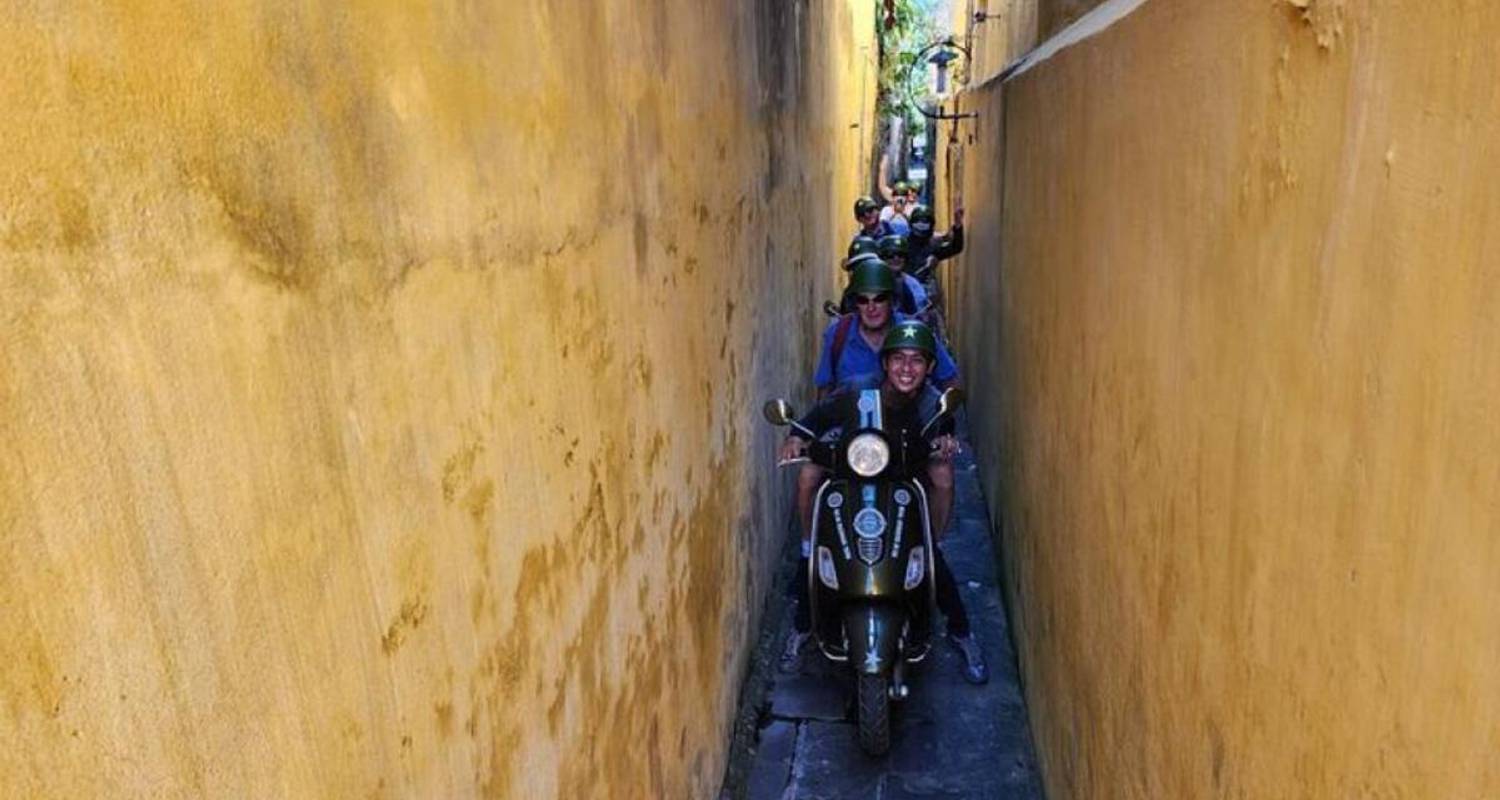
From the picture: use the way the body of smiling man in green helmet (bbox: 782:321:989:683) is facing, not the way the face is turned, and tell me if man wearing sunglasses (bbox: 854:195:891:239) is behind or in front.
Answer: behind

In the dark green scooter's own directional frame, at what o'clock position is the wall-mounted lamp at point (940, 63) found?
The wall-mounted lamp is roughly at 6 o'clock from the dark green scooter.

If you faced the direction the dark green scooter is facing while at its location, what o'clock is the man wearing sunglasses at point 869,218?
The man wearing sunglasses is roughly at 6 o'clock from the dark green scooter.

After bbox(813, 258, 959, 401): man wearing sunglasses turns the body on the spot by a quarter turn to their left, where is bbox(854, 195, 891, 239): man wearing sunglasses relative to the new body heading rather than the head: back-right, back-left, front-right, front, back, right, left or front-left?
left

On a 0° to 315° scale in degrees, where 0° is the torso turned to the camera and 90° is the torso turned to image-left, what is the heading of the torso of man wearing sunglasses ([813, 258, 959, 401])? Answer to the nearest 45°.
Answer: approximately 0°

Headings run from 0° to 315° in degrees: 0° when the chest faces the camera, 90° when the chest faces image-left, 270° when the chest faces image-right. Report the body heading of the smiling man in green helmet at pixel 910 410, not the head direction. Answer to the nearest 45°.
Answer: approximately 0°

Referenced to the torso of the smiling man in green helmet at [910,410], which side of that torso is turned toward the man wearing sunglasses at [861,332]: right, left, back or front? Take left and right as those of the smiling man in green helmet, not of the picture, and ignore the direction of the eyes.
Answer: back

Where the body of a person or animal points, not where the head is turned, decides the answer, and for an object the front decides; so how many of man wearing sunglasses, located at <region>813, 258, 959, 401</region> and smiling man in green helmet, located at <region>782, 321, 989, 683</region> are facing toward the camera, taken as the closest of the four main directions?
2

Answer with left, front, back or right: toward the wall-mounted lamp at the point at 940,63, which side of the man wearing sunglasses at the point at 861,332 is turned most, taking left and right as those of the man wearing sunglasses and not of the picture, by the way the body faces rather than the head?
back

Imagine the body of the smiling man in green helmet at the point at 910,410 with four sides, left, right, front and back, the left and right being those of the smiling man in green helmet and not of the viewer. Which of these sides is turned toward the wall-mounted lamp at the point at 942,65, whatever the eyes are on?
back

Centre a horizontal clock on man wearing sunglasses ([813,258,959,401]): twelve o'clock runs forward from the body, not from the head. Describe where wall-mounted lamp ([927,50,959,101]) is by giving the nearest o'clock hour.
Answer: The wall-mounted lamp is roughly at 6 o'clock from the man wearing sunglasses.

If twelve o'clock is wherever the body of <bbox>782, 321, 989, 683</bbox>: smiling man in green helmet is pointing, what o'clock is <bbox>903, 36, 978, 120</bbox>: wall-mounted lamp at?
The wall-mounted lamp is roughly at 6 o'clock from the smiling man in green helmet.
